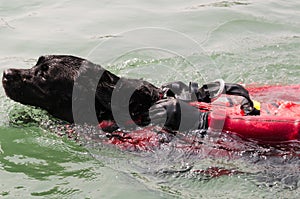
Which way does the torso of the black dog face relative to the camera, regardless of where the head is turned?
to the viewer's left
